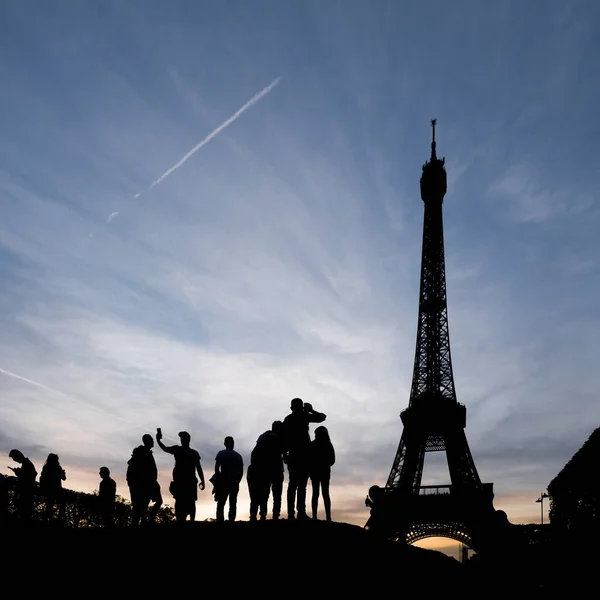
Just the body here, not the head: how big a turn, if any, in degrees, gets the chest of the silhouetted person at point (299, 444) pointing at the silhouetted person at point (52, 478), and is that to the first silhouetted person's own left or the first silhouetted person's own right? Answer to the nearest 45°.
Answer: approximately 90° to the first silhouetted person's own left

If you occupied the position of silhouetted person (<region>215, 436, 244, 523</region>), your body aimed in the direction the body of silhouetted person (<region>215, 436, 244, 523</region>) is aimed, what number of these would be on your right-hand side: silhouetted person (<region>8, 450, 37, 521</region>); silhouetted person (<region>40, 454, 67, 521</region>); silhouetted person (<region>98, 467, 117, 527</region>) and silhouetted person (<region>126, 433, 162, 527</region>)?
0

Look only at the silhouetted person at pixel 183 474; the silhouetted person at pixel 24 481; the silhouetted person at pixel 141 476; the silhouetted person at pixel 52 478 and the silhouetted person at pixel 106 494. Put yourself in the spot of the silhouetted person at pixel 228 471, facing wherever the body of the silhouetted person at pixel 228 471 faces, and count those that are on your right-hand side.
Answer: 0

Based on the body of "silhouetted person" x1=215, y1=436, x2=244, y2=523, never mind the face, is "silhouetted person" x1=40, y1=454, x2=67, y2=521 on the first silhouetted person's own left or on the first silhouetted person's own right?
on the first silhouetted person's own left

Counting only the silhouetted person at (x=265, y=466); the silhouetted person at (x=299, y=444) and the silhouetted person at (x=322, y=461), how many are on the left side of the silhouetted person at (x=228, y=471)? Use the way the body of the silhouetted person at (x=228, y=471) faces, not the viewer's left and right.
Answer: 0

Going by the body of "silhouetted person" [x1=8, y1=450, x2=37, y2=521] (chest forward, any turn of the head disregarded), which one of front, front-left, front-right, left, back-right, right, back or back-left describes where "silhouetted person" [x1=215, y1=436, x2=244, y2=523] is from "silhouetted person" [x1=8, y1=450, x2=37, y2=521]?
back-left

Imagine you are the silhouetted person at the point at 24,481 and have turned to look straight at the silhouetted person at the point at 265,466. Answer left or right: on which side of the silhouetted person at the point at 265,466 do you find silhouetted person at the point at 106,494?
left

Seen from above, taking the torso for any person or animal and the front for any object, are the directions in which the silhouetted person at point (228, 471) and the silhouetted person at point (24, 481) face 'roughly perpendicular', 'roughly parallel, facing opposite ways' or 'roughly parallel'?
roughly perpendicular

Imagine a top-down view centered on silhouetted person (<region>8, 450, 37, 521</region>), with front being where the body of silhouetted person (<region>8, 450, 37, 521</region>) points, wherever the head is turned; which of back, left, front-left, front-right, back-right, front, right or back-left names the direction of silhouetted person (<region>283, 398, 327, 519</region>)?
back-left

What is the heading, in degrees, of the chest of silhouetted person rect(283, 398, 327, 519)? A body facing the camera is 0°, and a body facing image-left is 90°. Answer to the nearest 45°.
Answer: approximately 225°

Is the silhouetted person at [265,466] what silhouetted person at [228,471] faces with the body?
no

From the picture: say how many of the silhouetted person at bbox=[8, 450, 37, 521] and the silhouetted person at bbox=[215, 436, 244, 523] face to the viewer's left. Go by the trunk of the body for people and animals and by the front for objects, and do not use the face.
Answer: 1

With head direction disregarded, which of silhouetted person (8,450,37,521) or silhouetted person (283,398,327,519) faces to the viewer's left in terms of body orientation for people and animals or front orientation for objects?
silhouetted person (8,450,37,521)

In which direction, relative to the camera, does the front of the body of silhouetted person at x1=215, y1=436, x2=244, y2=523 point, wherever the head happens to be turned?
away from the camera

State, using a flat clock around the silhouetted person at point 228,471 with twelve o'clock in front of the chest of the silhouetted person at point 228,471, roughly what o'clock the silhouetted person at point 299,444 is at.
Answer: the silhouetted person at point 299,444 is roughly at 4 o'clock from the silhouetted person at point 228,471.

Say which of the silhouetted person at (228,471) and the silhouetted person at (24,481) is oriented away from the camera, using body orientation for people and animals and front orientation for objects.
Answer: the silhouetted person at (228,471)

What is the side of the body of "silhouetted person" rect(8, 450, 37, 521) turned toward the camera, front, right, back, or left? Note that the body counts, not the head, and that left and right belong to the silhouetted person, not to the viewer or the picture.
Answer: left
